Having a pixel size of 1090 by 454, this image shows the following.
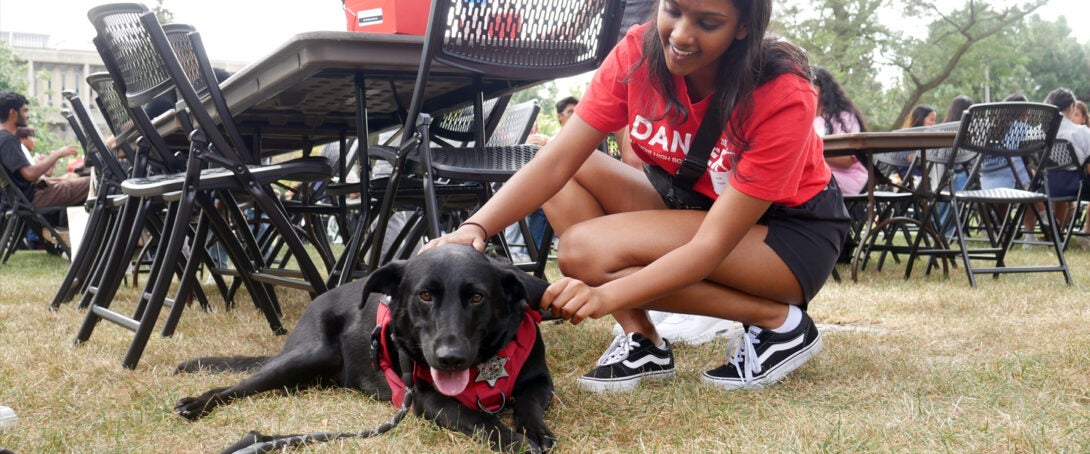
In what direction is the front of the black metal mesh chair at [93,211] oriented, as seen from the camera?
facing to the right of the viewer

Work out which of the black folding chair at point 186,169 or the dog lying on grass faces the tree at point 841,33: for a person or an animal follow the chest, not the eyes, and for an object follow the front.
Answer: the black folding chair

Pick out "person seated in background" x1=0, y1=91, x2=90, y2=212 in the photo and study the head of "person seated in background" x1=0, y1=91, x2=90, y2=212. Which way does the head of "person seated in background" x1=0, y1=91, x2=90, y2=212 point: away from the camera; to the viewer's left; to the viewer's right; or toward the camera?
to the viewer's right

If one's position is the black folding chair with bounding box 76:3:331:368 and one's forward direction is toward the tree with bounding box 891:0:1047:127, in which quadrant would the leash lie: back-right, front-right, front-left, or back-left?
back-right

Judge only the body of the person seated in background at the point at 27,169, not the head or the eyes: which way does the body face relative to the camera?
to the viewer's right

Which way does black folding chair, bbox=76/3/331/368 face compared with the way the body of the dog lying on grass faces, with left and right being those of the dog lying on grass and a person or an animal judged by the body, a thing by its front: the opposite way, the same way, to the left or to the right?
to the left

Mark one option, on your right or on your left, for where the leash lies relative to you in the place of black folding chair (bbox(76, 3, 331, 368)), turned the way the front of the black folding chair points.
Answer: on your right

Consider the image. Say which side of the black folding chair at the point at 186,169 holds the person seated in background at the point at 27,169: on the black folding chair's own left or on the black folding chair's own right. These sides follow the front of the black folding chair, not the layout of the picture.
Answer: on the black folding chair's own left

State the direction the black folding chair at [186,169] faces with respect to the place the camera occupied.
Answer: facing away from the viewer and to the right of the viewer

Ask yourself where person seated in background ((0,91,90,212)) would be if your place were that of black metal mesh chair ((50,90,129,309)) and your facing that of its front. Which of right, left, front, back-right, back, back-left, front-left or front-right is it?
left

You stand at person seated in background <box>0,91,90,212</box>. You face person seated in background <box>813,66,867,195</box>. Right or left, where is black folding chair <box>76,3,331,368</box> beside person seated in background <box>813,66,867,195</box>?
right

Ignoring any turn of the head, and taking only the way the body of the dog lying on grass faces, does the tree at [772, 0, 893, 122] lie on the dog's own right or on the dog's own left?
on the dog's own left

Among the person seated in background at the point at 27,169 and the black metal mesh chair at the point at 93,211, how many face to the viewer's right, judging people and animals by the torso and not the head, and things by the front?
2

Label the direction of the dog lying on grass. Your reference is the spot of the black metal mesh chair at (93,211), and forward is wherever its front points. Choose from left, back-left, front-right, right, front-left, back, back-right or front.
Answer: right
